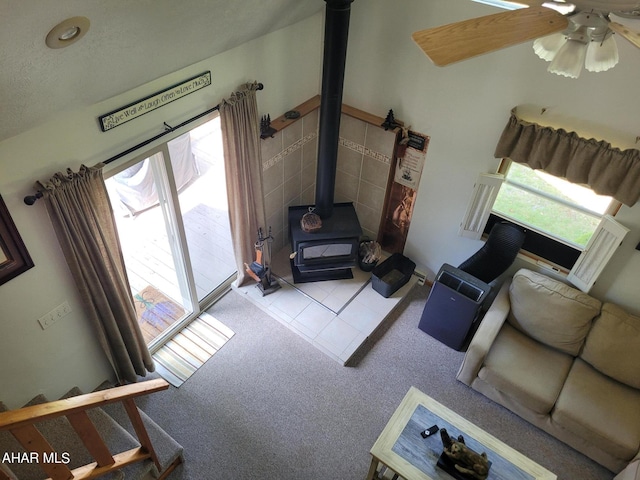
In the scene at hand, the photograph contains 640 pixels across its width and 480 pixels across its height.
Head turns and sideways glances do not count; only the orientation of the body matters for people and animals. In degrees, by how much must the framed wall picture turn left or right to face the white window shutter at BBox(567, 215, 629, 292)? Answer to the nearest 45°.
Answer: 0° — it already faces it

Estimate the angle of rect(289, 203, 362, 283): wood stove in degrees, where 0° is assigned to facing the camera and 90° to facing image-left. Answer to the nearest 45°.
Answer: approximately 0°

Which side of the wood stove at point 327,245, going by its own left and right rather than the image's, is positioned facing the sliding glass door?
right

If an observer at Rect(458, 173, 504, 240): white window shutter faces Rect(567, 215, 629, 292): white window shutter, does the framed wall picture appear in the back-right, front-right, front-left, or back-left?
back-right

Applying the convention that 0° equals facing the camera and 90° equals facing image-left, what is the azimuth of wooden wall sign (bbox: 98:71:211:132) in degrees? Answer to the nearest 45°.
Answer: approximately 315°

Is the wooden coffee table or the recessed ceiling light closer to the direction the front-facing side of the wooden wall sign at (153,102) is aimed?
the wooden coffee table

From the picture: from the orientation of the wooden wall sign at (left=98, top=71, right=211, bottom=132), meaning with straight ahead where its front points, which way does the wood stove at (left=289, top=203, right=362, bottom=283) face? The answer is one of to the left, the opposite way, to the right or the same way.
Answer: to the right
